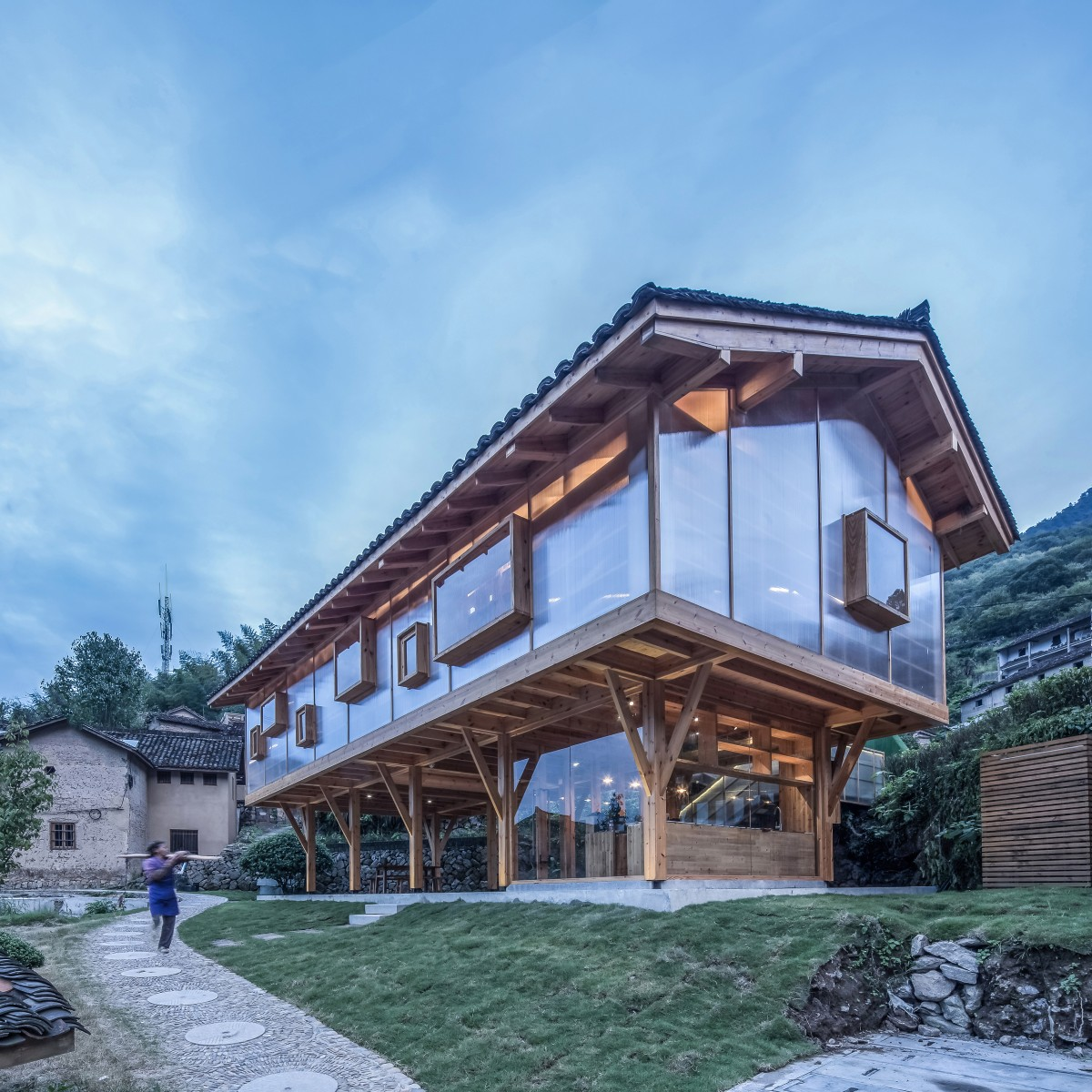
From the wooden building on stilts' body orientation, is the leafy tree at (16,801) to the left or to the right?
on its right
